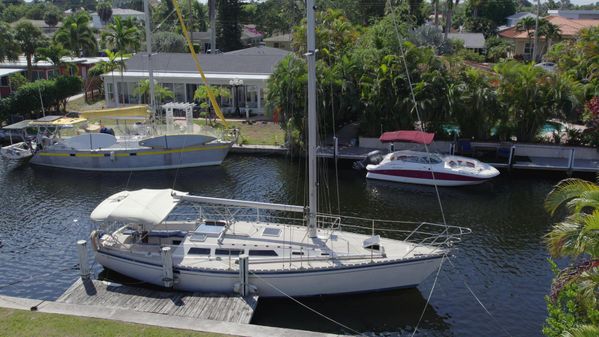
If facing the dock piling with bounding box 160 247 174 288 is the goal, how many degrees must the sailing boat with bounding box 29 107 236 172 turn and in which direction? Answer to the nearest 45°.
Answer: approximately 90° to its right

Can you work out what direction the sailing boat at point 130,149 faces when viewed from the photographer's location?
facing to the right of the viewer

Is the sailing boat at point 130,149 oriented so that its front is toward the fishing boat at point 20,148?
no

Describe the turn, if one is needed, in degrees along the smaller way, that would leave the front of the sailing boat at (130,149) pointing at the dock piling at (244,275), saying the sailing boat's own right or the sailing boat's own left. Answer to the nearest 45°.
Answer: approximately 90° to the sailing boat's own right

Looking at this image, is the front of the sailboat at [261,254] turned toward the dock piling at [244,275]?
no

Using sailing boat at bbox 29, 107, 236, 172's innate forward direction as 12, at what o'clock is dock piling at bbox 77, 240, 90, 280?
The dock piling is roughly at 3 o'clock from the sailing boat.

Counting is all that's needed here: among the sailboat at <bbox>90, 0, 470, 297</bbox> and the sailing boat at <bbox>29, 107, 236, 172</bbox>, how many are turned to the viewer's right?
2

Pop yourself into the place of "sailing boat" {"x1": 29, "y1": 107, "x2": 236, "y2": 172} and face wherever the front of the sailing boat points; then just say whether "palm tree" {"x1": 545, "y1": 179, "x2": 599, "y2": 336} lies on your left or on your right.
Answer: on your right

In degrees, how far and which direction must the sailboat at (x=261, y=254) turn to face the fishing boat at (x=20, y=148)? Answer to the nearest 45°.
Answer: approximately 135° to its left

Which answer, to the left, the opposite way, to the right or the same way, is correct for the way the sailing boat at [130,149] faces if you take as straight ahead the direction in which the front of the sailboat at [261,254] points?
the same way

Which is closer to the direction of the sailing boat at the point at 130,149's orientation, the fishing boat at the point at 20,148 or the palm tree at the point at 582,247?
the palm tree

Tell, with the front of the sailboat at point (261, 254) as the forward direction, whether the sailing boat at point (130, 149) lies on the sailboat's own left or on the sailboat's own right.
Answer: on the sailboat's own left

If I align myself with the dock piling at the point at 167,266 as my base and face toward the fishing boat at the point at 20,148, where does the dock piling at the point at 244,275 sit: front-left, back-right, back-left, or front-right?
back-right

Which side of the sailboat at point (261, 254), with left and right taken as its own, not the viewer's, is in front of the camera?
right

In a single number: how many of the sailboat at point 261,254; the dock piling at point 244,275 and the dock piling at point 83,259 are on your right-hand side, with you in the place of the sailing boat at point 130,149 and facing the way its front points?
3

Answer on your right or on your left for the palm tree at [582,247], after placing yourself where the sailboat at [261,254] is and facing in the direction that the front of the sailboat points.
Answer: on your right

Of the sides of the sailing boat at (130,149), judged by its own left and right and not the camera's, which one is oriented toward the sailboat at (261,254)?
right

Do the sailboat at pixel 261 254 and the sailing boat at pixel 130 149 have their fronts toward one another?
no

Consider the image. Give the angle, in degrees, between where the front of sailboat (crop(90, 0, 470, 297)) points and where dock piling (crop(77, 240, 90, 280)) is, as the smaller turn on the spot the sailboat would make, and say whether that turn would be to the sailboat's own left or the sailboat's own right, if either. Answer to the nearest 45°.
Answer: approximately 180°

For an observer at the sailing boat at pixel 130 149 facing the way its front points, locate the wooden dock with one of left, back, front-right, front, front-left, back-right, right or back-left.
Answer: right
